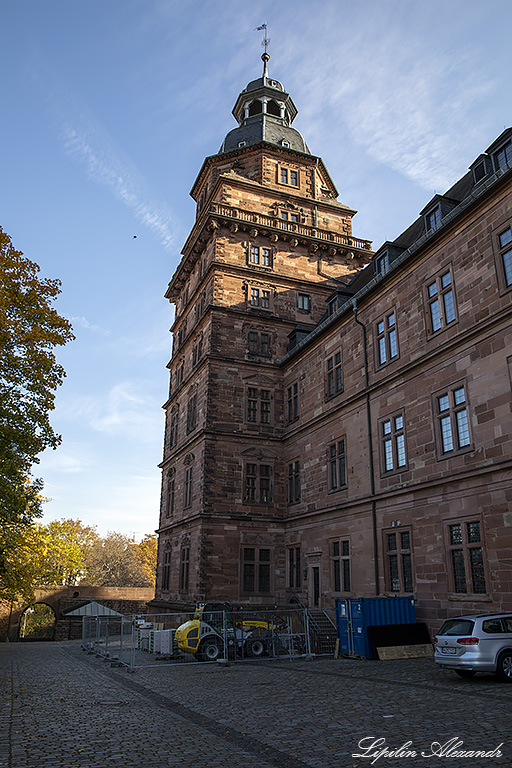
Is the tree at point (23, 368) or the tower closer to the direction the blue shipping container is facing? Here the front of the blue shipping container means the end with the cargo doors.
the tree

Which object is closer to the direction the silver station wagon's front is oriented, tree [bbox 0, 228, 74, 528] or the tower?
the tower

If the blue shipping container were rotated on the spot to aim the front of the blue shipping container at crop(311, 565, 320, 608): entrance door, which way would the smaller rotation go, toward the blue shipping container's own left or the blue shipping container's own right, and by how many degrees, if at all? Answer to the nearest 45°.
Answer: approximately 135° to the blue shipping container's own right

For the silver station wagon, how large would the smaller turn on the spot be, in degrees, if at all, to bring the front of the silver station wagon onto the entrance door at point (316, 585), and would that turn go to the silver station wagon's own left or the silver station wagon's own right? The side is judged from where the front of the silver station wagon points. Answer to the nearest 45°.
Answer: approximately 90° to the silver station wagon's own left

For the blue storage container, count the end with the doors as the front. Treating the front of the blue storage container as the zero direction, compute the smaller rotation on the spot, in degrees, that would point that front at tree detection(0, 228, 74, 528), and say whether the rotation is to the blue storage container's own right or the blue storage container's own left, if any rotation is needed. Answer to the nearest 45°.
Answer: approximately 45° to the blue storage container's own right

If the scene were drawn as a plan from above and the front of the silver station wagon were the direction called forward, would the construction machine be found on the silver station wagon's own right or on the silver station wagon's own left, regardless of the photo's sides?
on the silver station wagon's own left

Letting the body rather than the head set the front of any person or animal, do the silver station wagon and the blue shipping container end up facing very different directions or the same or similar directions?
very different directions

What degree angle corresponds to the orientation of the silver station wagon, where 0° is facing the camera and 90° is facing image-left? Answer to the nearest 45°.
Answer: approximately 225°

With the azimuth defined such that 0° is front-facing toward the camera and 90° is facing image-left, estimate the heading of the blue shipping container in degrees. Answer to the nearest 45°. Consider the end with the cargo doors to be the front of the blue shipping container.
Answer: approximately 45°
